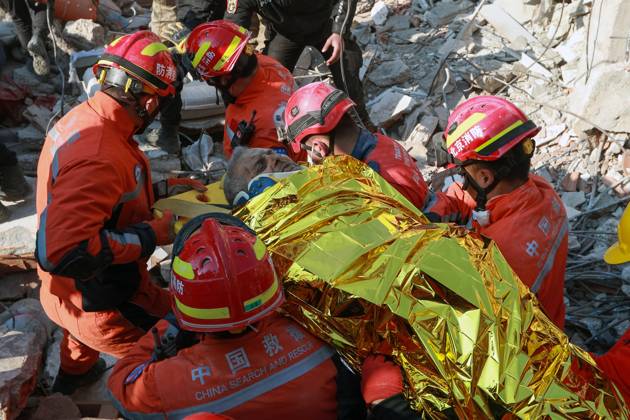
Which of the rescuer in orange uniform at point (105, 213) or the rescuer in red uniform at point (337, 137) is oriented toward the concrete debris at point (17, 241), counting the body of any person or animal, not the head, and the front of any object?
the rescuer in red uniform at point (337, 137)

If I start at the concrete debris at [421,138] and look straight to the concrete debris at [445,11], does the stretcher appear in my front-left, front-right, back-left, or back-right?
back-left

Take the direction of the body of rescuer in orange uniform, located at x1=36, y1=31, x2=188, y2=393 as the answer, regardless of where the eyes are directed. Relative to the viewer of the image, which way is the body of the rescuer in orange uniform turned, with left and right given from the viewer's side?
facing to the right of the viewer

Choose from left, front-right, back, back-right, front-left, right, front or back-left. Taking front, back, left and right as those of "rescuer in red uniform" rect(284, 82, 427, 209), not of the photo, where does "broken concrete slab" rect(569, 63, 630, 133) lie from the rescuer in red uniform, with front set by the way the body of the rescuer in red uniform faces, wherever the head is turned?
back-right

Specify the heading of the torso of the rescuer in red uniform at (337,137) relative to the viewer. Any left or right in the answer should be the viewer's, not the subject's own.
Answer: facing to the left of the viewer

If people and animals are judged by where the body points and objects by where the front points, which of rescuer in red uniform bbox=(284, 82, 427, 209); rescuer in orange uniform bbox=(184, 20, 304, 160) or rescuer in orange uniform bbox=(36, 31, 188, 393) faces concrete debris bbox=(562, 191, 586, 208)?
rescuer in orange uniform bbox=(36, 31, 188, 393)

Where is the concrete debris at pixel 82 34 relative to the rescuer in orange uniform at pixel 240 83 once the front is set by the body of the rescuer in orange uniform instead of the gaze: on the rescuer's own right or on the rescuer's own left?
on the rescuer's own right

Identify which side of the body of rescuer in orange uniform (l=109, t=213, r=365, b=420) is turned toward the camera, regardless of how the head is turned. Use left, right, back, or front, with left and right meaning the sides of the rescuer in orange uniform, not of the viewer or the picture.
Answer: back

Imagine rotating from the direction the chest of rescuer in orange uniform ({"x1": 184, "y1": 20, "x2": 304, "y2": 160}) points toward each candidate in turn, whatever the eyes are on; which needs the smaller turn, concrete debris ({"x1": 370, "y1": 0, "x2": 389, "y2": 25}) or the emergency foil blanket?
the emergency foil blanket

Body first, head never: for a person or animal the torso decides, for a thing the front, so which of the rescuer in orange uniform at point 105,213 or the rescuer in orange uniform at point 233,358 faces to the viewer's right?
the rescuer in orange uniform at point 105,213

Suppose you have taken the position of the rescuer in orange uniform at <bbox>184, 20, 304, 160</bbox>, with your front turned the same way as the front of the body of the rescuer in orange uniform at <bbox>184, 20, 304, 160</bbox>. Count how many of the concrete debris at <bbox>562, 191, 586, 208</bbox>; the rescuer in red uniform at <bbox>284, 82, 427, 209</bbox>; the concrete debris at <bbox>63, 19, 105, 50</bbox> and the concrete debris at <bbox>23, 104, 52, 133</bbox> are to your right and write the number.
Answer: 2
